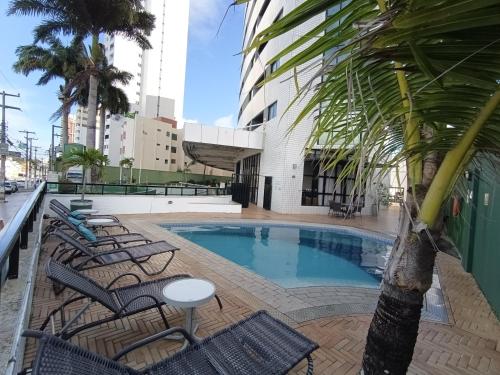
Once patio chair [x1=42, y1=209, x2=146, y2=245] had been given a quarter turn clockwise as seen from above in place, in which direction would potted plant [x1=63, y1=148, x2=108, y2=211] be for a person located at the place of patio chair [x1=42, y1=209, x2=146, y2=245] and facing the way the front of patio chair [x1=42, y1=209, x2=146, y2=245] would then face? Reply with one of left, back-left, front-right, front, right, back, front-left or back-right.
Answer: back

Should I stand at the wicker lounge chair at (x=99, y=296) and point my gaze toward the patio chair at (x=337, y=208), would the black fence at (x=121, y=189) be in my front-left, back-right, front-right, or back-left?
front-left

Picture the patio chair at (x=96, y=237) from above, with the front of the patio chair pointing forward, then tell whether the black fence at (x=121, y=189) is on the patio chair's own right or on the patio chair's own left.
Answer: on the patio chair's own left

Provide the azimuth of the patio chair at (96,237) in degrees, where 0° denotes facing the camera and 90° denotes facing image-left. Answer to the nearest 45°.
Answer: approximately 270°

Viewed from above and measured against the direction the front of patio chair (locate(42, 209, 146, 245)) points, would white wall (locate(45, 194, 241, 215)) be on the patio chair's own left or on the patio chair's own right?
on the patio chair's own left

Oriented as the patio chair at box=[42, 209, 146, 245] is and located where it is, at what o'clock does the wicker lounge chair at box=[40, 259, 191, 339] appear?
The wicker lounge chair is roughly at 3 o'clock from the patio chair.

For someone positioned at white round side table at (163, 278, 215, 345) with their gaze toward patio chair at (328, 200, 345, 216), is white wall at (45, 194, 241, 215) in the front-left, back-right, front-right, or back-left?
front-left

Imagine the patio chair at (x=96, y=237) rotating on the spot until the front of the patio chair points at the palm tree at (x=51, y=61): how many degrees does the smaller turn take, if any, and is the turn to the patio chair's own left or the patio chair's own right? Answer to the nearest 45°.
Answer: approximately 90° to the patio chair's own left

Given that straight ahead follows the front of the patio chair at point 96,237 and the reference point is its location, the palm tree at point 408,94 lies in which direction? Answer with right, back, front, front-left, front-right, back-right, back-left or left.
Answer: right

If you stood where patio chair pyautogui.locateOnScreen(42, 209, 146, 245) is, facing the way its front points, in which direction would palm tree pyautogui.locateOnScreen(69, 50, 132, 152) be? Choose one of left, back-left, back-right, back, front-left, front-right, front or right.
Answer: left

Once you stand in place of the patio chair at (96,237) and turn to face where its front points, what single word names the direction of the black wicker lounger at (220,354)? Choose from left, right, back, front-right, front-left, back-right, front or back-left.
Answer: right

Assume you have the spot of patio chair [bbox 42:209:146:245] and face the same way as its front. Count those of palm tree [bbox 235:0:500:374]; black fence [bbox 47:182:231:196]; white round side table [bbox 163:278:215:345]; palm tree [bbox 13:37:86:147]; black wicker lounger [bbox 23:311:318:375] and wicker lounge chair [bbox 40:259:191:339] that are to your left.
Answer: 2

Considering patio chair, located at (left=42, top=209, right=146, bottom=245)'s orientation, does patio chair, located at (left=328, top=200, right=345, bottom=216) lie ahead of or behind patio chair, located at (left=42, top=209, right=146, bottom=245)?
ahead

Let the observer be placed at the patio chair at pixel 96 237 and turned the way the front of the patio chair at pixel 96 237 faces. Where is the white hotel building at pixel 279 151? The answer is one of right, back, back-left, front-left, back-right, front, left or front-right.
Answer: front-left

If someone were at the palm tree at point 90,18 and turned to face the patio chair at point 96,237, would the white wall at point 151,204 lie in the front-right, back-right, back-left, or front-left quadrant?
front-left

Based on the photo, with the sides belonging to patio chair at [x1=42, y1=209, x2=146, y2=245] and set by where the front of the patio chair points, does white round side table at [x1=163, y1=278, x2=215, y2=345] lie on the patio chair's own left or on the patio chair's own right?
on the patio chair's own right
